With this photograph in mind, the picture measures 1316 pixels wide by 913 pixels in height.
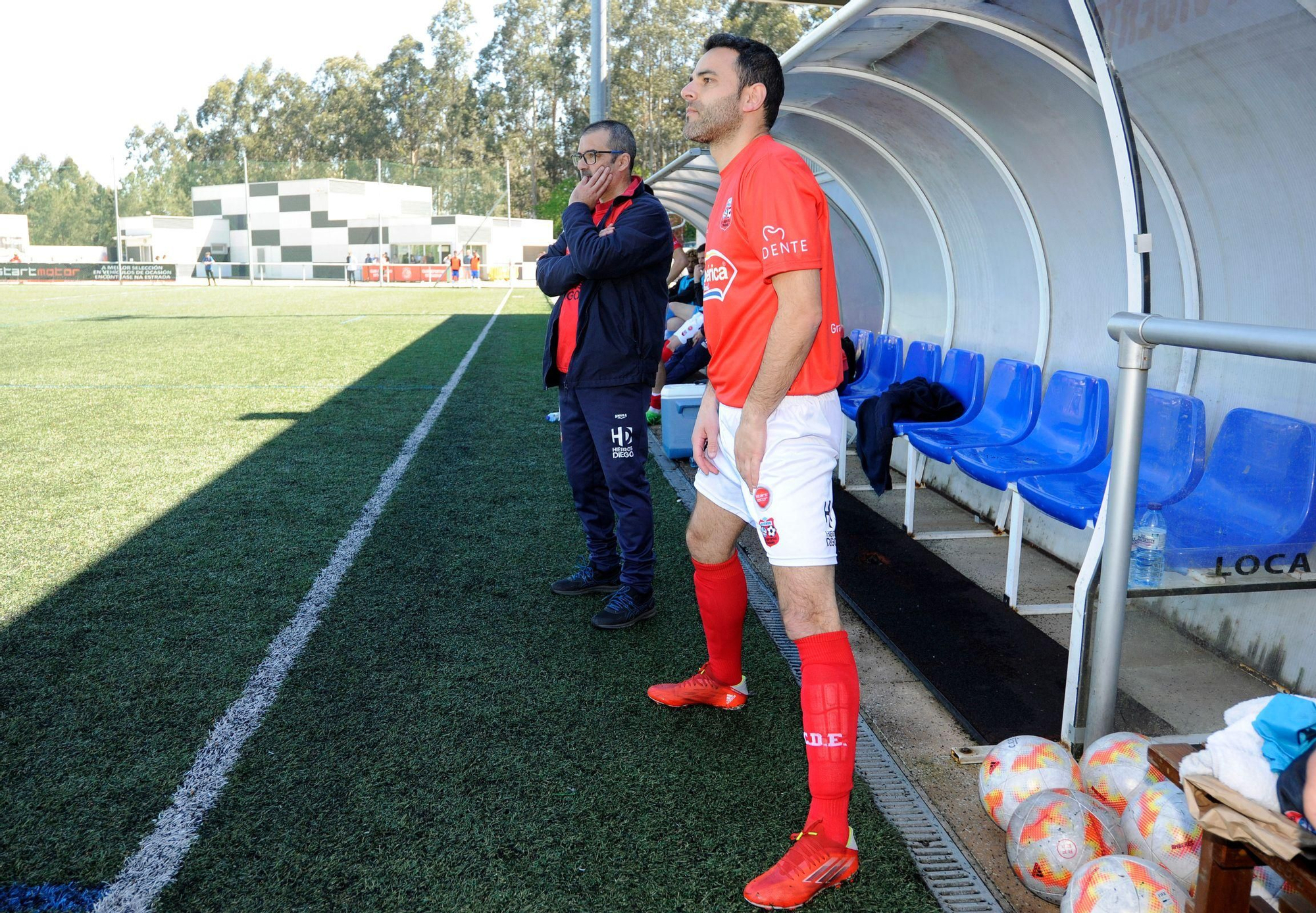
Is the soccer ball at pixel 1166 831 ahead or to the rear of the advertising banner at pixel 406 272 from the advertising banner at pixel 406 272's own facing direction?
ahead

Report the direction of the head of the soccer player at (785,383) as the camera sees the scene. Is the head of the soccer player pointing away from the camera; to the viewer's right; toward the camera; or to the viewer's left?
to the viewer's left

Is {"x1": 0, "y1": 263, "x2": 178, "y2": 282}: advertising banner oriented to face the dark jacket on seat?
yes

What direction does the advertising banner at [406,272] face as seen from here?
toward the camera

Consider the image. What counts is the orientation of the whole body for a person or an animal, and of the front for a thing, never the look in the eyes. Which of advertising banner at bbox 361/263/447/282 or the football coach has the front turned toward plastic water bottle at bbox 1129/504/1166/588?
the advertising banner

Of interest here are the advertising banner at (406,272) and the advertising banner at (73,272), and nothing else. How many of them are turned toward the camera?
2

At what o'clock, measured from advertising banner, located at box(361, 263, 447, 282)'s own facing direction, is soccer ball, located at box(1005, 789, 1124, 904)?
The soccer ball is roughly at 12 o'clock from the advertising banner.

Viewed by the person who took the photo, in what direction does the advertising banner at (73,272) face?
facing the viewer

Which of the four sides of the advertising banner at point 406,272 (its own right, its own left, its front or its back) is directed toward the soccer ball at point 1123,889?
front

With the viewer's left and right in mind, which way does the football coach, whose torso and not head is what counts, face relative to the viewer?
facing the viewer and to the left of the viewer

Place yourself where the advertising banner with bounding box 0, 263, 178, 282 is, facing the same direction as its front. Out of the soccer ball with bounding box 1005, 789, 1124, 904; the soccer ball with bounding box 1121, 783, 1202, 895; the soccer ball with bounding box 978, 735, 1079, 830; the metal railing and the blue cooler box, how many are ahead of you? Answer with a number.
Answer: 5

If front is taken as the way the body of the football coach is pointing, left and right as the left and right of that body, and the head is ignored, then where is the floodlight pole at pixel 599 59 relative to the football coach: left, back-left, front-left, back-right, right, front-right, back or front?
back-right

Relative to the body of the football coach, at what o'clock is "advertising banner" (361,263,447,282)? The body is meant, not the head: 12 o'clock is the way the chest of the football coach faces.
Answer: The advertising banner is roughly at 4 o'clock from the football coach.

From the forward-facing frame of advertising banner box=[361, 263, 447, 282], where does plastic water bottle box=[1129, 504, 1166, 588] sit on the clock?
The plastic water bottle is roughly at 12 o'clock from the advertising banner.

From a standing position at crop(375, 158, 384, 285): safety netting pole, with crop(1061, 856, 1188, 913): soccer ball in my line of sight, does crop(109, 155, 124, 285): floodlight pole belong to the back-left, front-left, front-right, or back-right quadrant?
back-right
